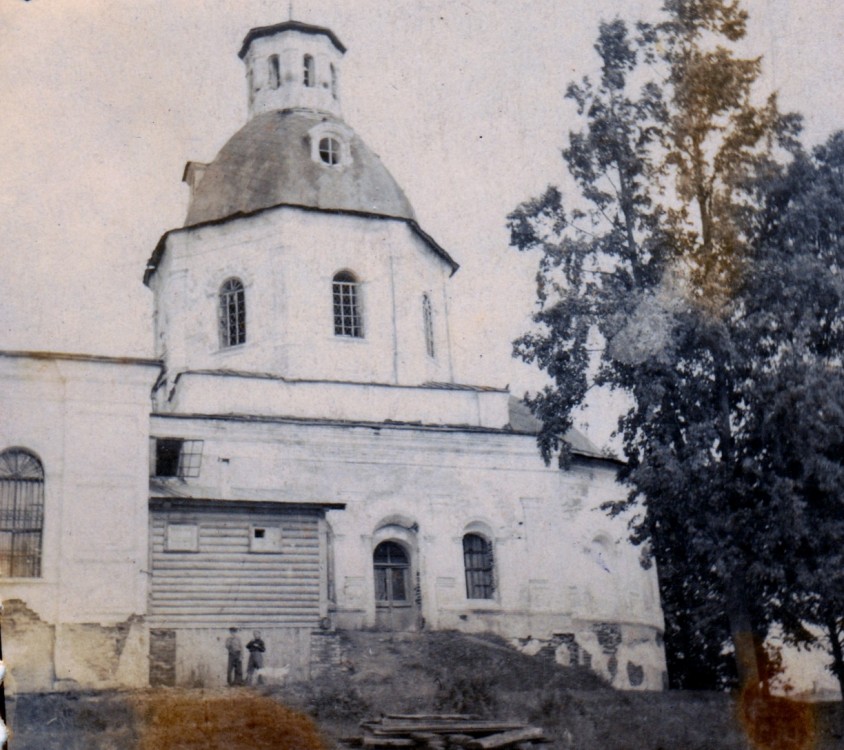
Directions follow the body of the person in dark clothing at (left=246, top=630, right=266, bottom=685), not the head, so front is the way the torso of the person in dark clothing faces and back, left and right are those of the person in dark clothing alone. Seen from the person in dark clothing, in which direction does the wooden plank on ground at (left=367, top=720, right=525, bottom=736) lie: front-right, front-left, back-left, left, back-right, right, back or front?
front-left

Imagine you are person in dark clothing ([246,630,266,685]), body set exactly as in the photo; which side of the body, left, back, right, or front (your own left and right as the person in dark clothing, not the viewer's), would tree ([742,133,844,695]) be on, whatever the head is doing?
left

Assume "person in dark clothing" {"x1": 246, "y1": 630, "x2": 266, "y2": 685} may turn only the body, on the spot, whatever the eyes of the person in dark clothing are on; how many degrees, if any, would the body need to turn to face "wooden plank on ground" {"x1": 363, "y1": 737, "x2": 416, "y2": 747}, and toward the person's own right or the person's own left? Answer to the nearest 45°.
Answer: approximately 45° to the person's own left

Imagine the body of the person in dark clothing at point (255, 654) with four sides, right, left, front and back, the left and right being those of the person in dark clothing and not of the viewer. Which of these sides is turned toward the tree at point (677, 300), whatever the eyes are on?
left

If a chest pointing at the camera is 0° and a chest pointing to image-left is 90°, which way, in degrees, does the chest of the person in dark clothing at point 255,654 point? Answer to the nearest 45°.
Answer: approximately 0°

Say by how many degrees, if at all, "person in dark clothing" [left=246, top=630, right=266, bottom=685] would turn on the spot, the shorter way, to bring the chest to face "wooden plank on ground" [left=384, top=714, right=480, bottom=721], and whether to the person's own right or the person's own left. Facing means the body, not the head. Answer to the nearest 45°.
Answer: approximately 45° to the person's own left
